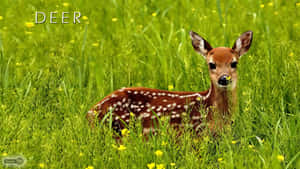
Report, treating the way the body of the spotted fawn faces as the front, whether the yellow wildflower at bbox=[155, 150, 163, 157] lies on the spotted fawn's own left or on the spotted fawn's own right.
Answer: on the spotted fawn's own right

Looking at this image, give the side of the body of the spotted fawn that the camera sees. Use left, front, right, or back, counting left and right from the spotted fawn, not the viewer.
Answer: right
